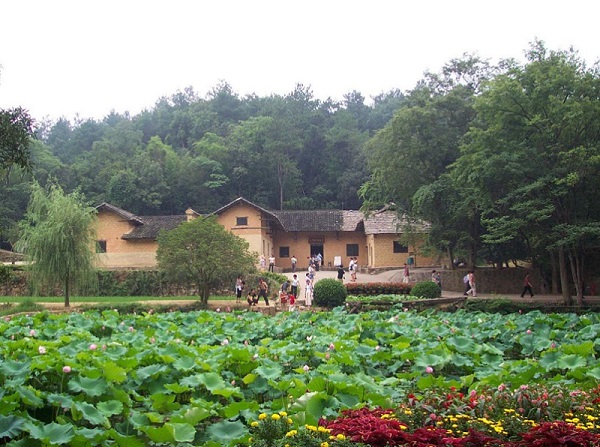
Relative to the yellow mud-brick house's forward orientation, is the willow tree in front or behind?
in front

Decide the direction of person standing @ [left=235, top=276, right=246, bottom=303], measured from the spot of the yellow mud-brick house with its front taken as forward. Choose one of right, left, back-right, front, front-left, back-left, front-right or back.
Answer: front

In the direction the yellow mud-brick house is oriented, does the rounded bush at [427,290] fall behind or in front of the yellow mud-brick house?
in front

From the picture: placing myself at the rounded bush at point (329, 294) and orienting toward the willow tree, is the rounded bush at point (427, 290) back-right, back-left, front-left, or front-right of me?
back-right

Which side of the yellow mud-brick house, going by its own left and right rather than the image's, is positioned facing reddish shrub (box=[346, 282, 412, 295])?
front

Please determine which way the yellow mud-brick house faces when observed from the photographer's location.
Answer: facing the viewer

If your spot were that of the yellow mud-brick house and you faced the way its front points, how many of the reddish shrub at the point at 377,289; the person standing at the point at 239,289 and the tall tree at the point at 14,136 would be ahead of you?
3

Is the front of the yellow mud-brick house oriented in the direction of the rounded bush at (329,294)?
yes

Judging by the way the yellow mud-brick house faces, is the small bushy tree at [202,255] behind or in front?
in front
